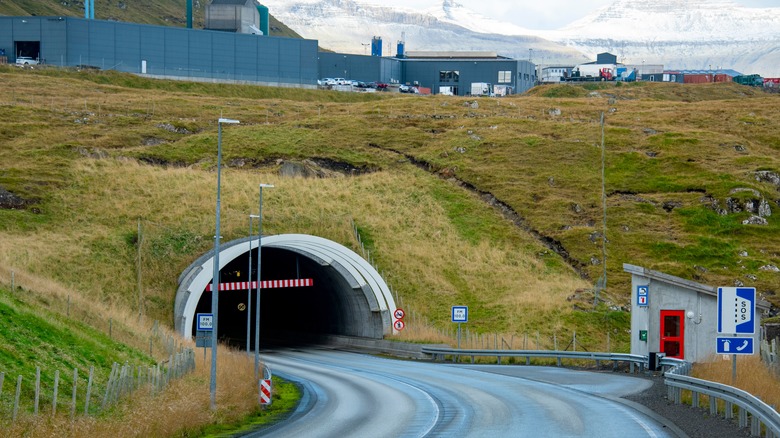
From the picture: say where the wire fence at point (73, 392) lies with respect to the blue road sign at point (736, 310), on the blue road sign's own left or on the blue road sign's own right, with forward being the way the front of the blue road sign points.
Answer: on the blue road sign's own right

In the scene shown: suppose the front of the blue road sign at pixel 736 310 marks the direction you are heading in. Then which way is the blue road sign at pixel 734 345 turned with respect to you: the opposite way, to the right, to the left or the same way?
the same way

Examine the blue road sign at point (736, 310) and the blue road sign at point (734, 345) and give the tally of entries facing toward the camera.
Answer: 2

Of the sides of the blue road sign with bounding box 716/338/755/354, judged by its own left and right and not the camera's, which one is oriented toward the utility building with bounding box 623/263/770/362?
back

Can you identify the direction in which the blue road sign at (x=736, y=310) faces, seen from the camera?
facing the viewer

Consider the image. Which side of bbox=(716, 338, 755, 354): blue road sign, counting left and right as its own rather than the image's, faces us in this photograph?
front

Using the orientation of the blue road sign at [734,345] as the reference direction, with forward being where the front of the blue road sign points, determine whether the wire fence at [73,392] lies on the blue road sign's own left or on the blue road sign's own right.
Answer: on the blue road sign's own right

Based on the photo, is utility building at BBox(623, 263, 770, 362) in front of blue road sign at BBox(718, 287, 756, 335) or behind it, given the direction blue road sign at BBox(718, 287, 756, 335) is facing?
behind
